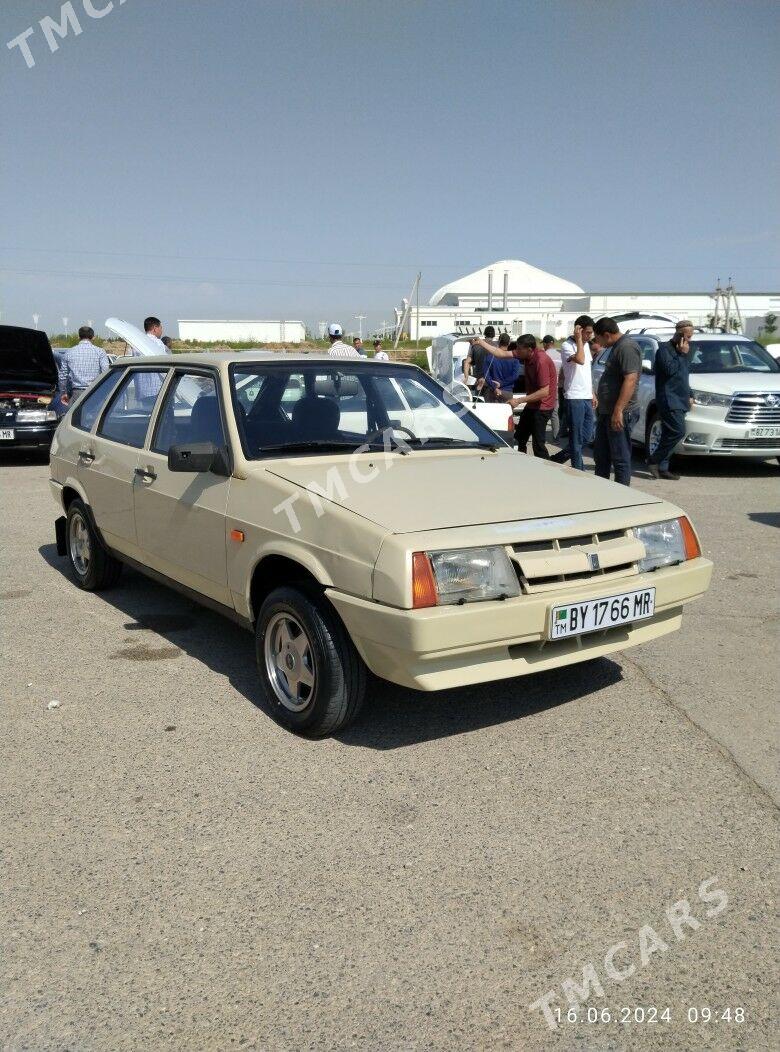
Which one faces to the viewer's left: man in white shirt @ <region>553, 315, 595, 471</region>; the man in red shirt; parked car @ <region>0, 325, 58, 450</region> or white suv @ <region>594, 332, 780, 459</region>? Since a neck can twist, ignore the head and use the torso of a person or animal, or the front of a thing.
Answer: the man in red shirt

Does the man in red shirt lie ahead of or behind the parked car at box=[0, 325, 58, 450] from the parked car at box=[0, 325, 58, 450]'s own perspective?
ahead

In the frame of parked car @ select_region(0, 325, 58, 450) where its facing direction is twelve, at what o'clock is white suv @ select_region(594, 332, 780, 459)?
The white suv is roughly at 10 o'clock from the parked car.

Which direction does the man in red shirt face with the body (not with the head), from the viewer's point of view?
to the viewer's left

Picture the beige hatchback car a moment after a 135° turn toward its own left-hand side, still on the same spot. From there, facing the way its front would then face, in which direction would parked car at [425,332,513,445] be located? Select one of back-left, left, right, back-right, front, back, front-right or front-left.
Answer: front

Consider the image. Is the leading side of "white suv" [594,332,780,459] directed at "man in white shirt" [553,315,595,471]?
no

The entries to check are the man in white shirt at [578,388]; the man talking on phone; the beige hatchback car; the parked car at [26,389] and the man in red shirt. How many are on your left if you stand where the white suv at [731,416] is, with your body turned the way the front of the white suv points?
0

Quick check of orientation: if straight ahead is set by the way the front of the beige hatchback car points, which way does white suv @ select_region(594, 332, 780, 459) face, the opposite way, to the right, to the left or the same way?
the same way

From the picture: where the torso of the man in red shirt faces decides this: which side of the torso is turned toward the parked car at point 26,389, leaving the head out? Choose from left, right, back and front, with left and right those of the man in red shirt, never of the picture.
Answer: front

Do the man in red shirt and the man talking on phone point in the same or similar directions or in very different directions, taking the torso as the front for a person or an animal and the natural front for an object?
very different directions

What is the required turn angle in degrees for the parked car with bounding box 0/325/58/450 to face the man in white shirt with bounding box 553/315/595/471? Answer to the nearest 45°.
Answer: approximately 45° to its left

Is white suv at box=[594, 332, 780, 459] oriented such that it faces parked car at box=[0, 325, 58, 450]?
no

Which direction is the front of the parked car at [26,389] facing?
toward the camera

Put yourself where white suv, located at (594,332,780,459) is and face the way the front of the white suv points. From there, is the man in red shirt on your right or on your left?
on your right

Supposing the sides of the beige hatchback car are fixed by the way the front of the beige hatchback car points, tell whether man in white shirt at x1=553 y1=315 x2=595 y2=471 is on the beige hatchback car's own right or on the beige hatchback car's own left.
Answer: on the beige hatchback car's own left

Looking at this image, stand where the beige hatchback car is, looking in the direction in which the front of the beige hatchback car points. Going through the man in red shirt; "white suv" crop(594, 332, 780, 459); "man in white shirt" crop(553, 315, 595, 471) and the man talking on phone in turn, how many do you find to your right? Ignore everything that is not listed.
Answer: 0

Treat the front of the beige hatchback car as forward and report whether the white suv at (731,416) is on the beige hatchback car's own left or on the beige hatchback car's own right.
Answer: on the beige hatchback car's own left
